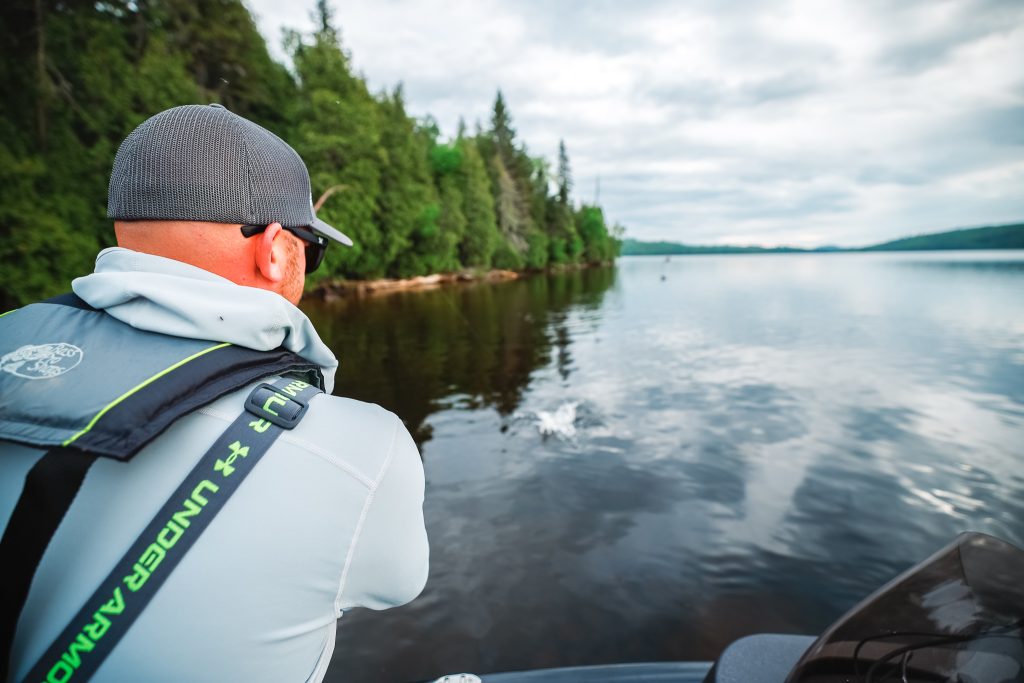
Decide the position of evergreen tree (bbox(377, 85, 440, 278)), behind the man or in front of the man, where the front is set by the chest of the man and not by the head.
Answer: in front

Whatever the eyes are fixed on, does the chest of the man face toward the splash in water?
yes

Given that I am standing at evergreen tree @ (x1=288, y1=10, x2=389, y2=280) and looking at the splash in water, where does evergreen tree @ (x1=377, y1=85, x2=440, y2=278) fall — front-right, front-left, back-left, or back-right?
back-left

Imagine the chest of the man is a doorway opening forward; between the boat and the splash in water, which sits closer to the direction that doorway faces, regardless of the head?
the splash in water

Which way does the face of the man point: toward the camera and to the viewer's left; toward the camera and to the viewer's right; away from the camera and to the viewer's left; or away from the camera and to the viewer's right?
away from the camera and to the viewer's right

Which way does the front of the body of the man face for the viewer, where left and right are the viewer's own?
facing away from the viewer and to the right of the viewer

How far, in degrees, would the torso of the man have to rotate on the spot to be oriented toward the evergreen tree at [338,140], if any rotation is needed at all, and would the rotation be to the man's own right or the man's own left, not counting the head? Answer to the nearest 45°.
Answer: approximately 45° to the man's own left

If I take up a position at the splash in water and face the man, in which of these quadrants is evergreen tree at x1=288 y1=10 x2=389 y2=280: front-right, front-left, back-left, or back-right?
back-right
